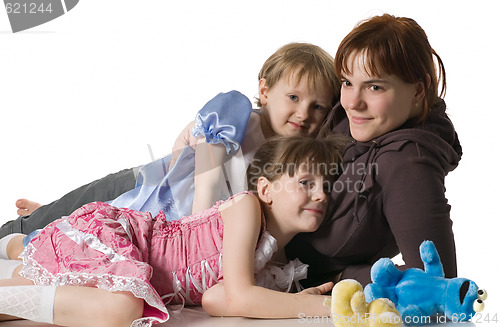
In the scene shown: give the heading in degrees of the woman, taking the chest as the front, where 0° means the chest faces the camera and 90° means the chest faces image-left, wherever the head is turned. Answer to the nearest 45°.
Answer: approximately 45°
